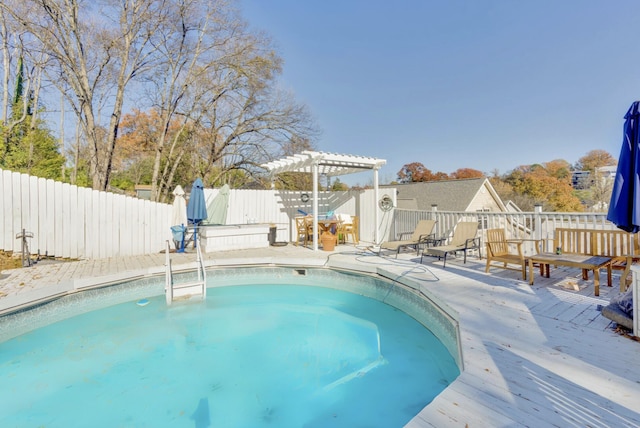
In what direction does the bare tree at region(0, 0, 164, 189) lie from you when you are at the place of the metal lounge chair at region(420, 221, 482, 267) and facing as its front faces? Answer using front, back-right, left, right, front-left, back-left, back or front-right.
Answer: front-right

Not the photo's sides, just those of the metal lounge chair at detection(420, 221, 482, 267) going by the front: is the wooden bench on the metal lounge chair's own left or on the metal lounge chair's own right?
on the metal lounge chair's own left

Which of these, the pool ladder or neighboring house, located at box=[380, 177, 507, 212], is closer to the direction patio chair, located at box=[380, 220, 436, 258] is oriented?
the pool ladder

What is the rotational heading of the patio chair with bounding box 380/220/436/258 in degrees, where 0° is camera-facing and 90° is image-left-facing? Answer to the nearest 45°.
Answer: approximately 45°

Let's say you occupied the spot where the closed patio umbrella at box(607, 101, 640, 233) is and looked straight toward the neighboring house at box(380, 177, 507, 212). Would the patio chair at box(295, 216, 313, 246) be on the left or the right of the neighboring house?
left

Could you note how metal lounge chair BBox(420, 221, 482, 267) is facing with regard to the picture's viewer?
facing the viewer and to the left of the viewer

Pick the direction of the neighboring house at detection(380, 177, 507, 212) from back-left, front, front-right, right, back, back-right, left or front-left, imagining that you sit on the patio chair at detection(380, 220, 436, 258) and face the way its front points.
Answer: back-right

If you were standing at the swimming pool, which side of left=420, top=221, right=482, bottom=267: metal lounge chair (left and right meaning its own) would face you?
front

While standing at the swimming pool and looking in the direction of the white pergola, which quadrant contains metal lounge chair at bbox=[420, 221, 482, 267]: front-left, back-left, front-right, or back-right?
front-right

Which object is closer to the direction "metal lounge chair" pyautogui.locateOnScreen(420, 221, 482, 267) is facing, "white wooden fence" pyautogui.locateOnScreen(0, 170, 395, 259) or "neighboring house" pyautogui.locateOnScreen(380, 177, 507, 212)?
the white wooden fence

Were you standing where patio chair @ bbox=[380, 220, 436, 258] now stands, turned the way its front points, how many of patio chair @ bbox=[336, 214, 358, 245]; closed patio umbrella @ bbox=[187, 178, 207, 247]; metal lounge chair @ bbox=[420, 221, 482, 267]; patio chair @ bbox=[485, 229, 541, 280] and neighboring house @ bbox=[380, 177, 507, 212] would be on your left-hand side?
2

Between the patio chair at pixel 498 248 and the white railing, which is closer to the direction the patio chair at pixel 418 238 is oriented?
the patio chair

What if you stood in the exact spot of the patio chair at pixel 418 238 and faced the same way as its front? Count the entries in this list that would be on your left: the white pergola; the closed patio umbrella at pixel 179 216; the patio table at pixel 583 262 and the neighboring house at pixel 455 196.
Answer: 1

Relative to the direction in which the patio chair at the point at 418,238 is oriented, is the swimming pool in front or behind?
in front

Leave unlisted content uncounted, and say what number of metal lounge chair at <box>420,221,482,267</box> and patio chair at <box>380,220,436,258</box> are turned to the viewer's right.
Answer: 0

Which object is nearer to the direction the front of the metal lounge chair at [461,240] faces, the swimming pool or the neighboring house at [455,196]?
the swimming pool

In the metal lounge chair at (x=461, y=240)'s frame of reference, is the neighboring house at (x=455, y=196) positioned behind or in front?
behind
